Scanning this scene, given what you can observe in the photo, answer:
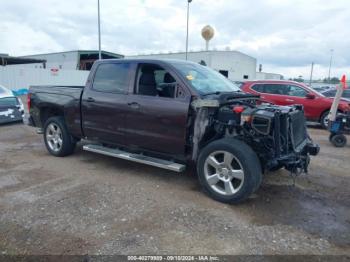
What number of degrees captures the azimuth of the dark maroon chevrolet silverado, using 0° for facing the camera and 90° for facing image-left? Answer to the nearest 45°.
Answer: approximately 315°

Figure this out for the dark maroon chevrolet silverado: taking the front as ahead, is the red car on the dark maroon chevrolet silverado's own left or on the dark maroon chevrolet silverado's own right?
on the dark maroon chevrolet silverado's own left

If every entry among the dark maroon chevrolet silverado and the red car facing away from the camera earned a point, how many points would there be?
0

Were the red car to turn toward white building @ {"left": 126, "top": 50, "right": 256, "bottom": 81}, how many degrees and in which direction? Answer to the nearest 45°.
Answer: approximately 135° to its left

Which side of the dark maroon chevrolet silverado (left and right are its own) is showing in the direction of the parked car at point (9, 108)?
back

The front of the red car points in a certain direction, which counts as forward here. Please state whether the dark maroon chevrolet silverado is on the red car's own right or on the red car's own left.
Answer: on the red car's own right

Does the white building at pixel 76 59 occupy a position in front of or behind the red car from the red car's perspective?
behind

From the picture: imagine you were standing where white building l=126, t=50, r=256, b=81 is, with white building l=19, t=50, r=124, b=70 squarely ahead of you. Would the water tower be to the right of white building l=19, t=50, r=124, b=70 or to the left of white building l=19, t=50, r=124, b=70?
right

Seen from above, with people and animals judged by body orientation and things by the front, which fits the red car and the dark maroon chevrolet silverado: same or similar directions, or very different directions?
same or similar directions

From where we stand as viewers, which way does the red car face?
facing the viewer and to the right of the viewer
